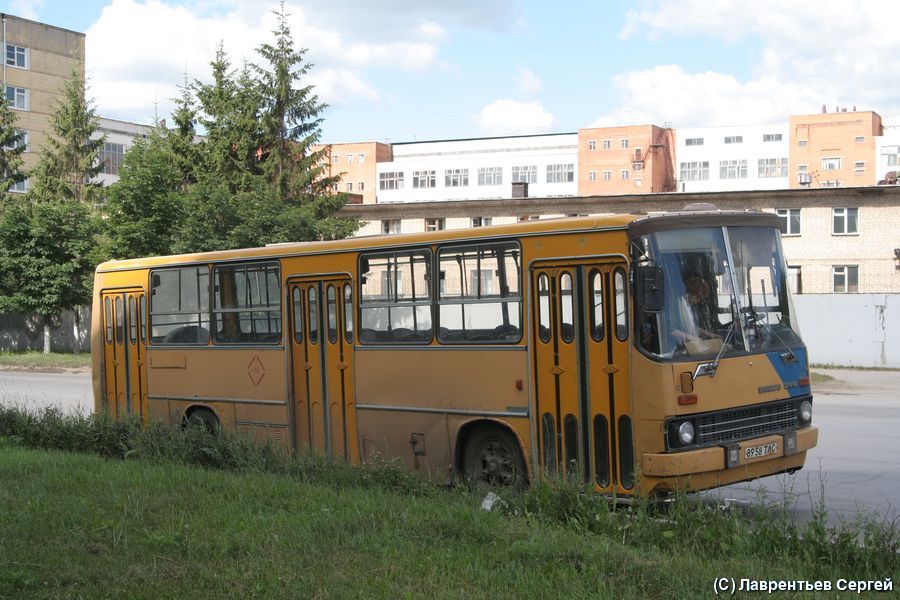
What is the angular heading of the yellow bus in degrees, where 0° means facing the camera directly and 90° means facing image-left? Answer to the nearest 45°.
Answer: approximately 315°

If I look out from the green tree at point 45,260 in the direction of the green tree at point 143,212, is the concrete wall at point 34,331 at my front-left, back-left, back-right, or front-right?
back-left

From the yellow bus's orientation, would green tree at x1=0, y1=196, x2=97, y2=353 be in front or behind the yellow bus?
behind

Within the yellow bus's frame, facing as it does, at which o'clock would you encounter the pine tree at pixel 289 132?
The pine tree is roughly at 7 o'clock from the yellow bus.

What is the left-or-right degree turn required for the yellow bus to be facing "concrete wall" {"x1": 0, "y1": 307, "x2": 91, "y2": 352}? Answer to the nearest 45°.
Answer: approximately 180°

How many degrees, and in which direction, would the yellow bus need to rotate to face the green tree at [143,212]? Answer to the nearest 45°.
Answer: approximately 180°

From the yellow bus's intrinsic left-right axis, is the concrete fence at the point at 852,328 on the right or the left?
on its left
